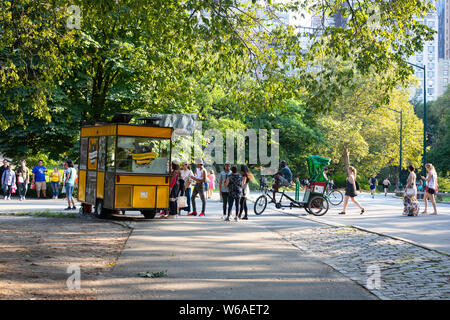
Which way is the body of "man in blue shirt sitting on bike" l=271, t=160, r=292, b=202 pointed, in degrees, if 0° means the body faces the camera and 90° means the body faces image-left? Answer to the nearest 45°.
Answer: approximately 90°

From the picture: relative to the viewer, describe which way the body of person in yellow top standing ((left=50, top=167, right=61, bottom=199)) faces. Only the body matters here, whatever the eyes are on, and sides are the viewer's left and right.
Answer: facing the viewer

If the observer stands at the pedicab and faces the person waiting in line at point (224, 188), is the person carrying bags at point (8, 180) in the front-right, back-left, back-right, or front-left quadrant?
front-right

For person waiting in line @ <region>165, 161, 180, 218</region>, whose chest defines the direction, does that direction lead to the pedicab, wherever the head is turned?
no

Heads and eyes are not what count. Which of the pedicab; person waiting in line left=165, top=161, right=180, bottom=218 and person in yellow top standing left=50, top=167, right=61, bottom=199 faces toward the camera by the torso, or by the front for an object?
person in yellow top standing left=50, top=167, right=61, bottom=199

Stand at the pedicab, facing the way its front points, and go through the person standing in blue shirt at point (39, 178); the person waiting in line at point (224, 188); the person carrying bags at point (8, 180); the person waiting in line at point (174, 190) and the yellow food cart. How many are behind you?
0

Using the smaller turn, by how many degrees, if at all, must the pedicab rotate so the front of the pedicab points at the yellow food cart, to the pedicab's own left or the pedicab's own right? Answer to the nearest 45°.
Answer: approximately 45° to the pedicab's own left

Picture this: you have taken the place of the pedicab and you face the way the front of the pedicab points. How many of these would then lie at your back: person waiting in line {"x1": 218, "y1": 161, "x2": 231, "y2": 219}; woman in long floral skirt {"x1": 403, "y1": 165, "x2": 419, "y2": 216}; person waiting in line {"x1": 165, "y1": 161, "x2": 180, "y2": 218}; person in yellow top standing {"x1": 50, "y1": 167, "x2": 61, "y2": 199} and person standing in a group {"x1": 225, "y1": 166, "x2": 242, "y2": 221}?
1

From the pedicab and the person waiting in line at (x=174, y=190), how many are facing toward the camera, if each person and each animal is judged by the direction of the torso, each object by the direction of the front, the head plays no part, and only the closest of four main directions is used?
0

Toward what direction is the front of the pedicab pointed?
to the viewer's left

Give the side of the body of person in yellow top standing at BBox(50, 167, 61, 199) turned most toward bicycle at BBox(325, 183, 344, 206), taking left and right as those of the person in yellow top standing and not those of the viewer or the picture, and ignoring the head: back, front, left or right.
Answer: left

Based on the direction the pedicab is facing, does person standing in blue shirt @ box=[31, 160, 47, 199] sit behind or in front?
in front

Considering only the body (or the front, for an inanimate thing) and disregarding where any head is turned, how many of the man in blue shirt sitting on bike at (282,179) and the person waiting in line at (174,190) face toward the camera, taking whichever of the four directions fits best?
0

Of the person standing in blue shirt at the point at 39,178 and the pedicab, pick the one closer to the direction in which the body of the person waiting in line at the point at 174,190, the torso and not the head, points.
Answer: the person standing in blue shirt

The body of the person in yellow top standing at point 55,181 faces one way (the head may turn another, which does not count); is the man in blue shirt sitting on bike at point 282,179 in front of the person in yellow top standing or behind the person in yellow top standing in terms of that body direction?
in front

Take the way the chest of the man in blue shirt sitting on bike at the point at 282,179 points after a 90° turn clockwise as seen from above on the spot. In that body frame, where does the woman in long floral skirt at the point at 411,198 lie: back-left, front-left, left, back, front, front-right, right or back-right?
right

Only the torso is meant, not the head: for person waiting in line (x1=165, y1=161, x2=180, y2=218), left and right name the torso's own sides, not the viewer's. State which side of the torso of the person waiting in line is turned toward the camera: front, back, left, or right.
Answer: left
